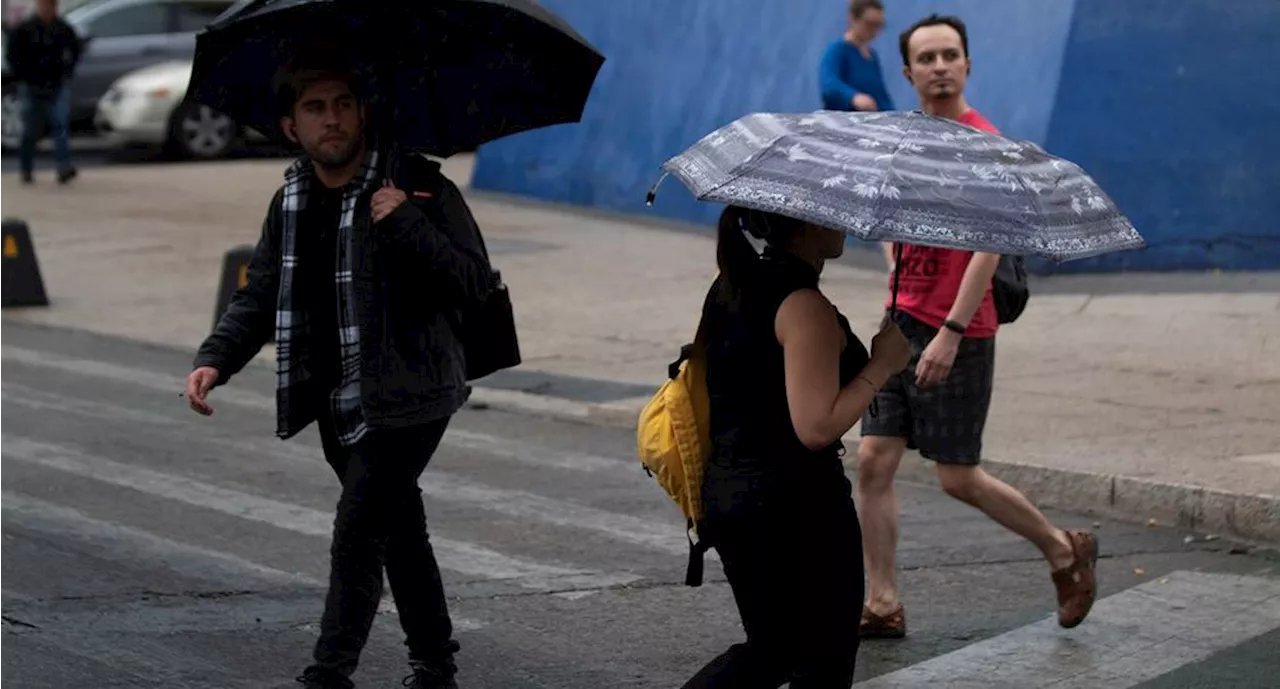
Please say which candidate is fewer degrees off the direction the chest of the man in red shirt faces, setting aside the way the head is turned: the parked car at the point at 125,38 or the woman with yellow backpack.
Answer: the woman with yellow backpack

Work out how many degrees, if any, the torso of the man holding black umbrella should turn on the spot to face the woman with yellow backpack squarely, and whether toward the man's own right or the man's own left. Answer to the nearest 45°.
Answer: approximately 90° to the man's own left

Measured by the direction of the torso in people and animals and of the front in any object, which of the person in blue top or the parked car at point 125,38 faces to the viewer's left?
the parked car

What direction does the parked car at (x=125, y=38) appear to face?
to the viewer's left

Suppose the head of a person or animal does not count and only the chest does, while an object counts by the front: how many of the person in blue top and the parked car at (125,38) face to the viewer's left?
1

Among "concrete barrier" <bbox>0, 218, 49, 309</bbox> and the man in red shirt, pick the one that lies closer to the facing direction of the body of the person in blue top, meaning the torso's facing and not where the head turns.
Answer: the man in red shirt

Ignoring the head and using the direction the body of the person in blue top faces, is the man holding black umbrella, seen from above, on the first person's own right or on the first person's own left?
on the first person's own right
